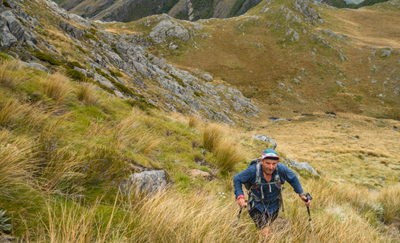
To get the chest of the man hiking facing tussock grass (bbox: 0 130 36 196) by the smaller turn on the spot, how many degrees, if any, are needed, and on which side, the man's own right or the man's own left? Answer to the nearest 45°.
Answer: approximately 45° to the man's own right

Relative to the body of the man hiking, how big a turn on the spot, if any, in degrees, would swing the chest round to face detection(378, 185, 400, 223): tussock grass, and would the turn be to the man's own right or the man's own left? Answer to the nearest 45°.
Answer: approximately 135° to the man's own left

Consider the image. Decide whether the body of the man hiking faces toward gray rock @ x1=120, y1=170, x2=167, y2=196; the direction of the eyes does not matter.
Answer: no

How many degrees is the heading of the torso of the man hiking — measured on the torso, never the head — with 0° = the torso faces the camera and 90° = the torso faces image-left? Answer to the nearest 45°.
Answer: approximately 0°

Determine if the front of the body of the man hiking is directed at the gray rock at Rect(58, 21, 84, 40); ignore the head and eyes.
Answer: no

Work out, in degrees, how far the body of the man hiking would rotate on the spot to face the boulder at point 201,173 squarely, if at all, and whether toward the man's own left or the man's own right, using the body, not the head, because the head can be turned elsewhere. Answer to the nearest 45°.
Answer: approximately 135° to the man's own right

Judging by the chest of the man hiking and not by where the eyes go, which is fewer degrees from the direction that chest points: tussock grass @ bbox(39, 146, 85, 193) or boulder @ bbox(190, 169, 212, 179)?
the tussock grass

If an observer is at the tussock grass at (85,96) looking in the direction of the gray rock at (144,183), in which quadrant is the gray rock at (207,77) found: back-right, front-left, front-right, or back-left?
back-left

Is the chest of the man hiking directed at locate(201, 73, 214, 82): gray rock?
no

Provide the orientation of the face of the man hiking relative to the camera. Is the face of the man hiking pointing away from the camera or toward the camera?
toward the camera
